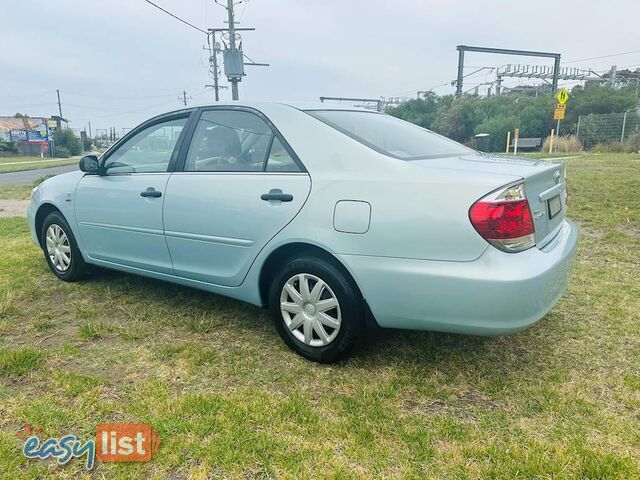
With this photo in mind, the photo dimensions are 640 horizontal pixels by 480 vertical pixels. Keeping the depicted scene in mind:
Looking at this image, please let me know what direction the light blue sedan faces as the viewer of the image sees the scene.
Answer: facing away from the viewer and to the left of the viewer

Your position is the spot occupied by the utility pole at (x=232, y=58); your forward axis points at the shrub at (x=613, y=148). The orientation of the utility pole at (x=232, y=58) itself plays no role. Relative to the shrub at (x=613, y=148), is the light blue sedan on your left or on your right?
right

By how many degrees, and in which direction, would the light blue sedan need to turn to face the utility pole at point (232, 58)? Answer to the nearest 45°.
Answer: approximately 45° to its right

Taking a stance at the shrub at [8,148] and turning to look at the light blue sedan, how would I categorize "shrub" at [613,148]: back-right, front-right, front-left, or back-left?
front-left

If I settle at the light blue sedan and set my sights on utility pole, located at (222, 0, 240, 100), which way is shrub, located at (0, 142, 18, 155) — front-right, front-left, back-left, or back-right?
front-left

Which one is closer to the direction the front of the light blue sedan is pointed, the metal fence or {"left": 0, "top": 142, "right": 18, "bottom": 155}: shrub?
the shrub

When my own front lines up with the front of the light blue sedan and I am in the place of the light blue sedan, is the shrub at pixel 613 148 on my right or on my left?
on my right

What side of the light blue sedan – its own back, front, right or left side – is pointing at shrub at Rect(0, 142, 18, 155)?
front

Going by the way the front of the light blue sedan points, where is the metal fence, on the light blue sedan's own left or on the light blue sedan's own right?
on the light blue sedan's own right

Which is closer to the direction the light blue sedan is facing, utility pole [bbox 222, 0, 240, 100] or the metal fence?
the utility pole

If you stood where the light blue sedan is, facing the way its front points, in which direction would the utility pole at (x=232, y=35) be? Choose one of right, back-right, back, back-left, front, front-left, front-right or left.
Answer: front-right
